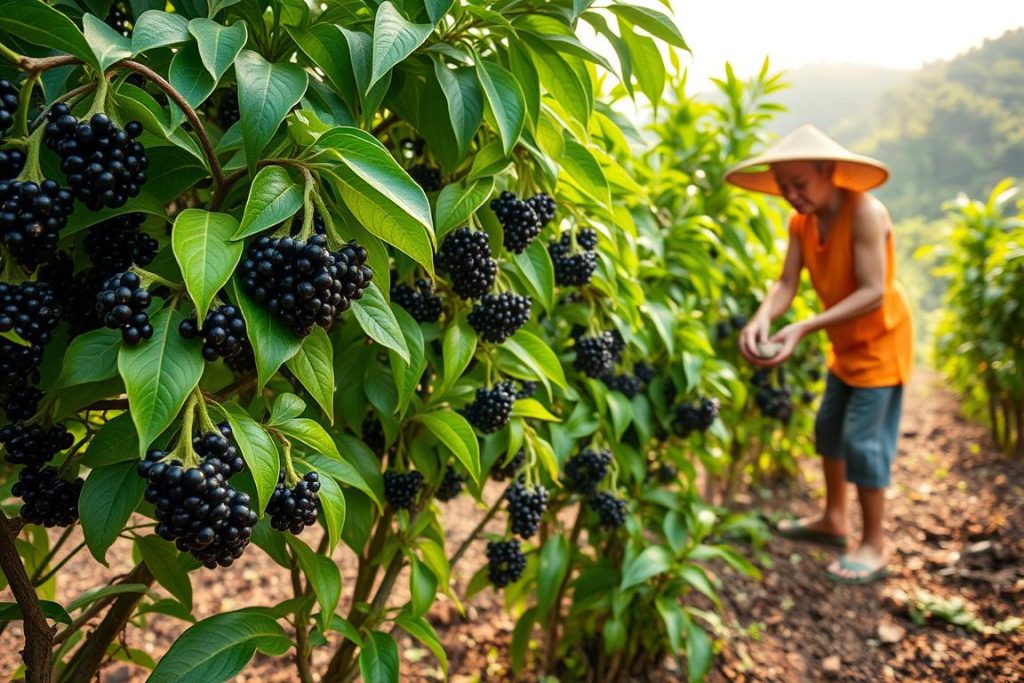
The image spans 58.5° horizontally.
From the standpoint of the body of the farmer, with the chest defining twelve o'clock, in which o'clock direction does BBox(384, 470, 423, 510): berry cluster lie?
The berry cluster is roughly at 11 o'clock from the farmer.

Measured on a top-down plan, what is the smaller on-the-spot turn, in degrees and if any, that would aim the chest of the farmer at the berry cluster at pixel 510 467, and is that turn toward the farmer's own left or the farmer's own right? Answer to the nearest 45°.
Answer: approximately 45° to the farmer's own left

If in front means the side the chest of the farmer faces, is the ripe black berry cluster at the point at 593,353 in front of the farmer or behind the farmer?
in front

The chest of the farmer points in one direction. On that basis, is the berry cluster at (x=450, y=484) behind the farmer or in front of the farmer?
in front

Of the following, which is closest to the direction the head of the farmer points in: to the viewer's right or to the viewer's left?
to the viewer's left

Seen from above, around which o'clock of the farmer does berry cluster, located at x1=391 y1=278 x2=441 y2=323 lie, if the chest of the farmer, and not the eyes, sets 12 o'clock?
The berry cluster is roughly at 11 o'clock from the farmer.

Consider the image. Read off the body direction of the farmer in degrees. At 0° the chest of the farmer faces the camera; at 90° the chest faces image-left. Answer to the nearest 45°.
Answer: approximately 45°

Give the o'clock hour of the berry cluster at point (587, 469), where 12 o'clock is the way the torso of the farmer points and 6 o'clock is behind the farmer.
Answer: The berry cluster is roughly at 11 o'clock from the farmer.
